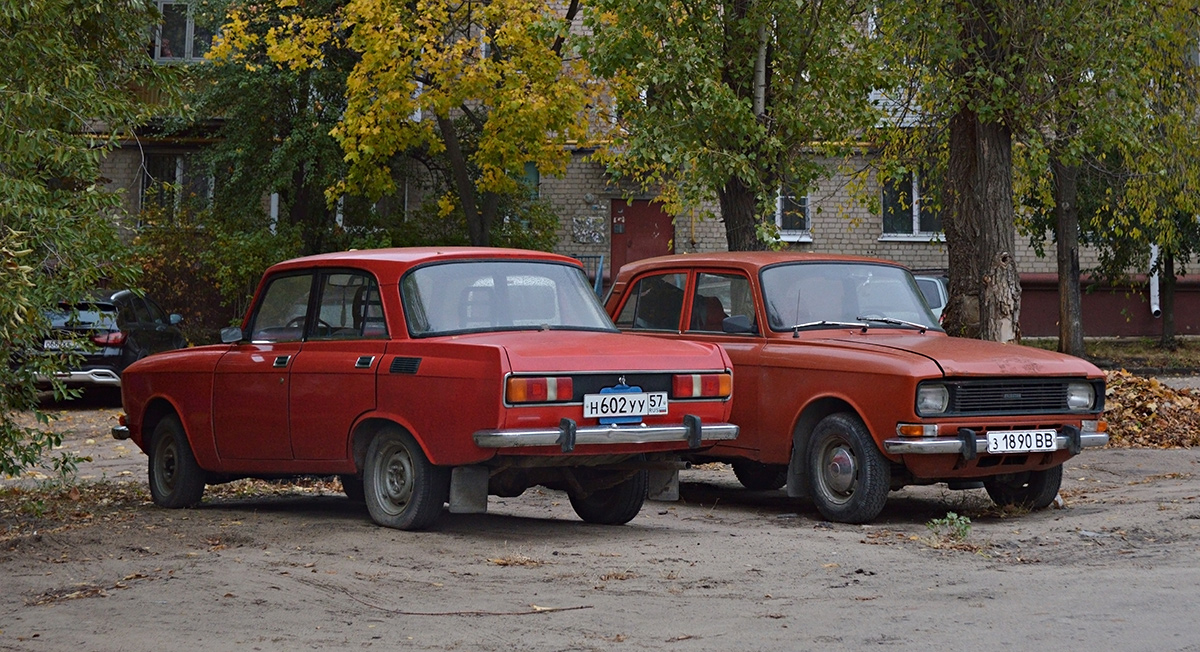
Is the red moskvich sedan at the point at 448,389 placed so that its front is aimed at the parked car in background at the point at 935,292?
no

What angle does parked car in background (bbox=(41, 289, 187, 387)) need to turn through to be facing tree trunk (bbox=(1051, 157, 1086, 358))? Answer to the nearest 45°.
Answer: approximately 45° to its right

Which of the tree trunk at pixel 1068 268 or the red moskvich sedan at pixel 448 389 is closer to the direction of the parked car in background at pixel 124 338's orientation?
the tree trunk

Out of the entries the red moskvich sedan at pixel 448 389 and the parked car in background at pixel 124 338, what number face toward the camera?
0

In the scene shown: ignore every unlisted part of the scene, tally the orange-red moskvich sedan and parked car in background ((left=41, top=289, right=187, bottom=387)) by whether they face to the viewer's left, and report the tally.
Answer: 0

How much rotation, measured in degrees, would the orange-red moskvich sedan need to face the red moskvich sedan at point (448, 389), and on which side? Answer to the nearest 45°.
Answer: approximately 90° to its right

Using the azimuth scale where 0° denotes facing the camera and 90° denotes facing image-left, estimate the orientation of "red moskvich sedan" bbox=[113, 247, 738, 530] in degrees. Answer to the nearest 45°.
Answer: approximately 135°

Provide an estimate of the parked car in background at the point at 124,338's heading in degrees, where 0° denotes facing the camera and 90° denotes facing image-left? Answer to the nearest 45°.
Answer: approximately 225°

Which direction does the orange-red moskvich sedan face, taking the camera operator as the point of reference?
facing the viewer and to the right of the viewer

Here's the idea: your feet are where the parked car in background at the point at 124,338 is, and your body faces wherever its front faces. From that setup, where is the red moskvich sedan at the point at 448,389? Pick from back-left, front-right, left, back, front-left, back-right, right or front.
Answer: back-right

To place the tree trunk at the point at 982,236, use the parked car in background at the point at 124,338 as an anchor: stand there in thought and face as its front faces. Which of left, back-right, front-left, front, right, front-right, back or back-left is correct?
right

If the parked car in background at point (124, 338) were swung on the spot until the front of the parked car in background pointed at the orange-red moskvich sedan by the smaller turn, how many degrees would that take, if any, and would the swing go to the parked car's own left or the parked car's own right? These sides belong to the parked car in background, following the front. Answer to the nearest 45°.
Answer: approximately 135° to the parked car's own right

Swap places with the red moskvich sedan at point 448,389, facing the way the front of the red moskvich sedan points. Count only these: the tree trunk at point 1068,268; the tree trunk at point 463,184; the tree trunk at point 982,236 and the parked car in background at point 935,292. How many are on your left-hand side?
0

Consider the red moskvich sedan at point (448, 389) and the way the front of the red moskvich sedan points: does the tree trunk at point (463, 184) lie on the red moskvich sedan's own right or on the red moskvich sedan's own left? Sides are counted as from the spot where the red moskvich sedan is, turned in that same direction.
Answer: on the red moskvich sedan's own right

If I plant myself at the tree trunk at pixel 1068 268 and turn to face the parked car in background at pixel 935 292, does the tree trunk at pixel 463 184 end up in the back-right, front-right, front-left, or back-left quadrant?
front-right

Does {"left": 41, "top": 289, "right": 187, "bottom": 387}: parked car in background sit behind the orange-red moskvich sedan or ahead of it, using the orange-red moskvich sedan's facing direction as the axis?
behind
